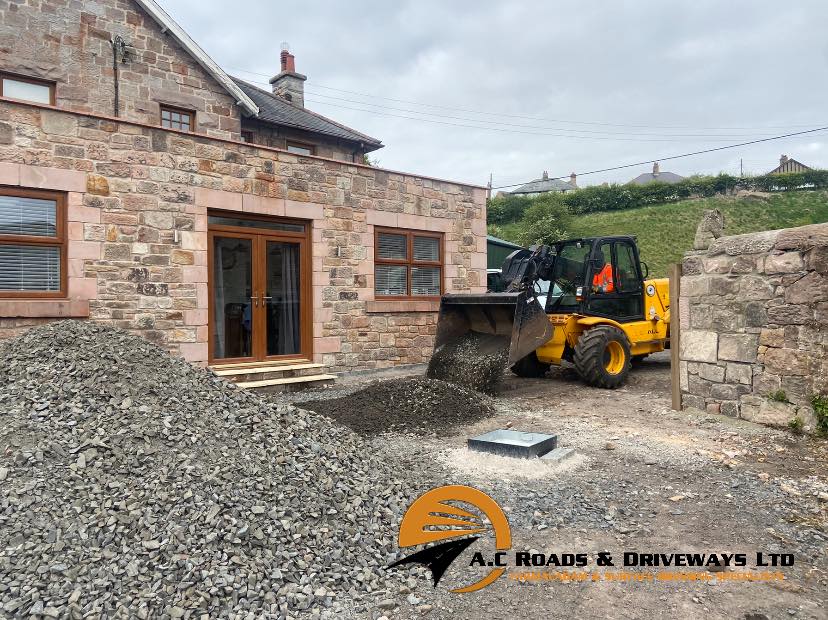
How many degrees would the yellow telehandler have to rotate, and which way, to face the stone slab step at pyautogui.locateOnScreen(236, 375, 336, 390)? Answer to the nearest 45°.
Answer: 0° — it already faces it

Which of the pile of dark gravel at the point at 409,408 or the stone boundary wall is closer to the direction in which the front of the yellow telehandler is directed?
the pile of dark gravel

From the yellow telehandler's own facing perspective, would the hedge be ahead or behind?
behind

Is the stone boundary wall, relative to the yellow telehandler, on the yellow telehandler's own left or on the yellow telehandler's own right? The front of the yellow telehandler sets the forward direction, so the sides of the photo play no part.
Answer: on the yellow telehandler's own left

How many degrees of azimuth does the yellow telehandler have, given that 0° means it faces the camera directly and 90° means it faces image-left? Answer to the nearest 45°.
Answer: approximately 45°

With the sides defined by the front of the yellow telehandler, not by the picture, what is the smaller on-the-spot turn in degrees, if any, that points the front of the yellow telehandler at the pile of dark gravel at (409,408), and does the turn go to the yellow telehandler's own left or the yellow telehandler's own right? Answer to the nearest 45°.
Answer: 0° — it already faces it

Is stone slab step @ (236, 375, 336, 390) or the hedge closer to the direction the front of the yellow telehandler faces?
the stone slab step

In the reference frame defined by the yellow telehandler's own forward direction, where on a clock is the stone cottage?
The stone cottage is roughly at 1 o'clock from the yellow telehandler.

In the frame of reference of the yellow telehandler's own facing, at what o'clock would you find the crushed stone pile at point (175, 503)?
The crushed stone pile is roughly at 11 o'clock from the yellow telehandler.

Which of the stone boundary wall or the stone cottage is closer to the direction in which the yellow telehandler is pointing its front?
the stone cottage

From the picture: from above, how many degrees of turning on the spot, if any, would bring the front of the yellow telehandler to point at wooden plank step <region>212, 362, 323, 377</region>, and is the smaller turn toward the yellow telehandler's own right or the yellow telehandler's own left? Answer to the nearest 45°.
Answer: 0° — it already faces it
